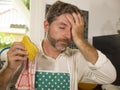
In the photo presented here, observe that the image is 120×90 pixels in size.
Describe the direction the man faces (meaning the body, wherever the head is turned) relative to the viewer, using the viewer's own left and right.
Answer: facing the viewer
